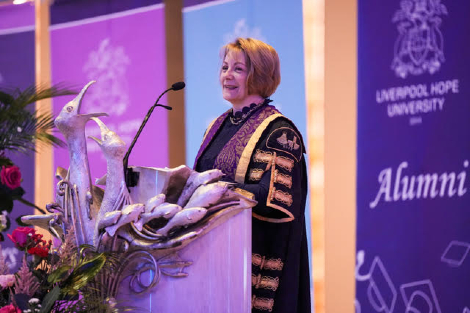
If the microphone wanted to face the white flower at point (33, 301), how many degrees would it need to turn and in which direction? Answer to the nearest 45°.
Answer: approximately 135° to its right

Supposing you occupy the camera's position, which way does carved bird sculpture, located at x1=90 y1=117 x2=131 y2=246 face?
facing to the left of the viewer

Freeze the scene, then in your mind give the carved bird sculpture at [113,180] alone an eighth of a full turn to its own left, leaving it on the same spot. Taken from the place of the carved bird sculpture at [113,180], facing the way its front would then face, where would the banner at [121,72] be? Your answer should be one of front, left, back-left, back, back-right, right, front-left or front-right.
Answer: back-right

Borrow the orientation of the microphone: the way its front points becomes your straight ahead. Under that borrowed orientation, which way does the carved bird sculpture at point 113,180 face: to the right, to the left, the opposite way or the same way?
the opposite way

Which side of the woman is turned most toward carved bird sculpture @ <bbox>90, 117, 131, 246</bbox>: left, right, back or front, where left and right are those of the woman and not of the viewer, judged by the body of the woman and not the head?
front

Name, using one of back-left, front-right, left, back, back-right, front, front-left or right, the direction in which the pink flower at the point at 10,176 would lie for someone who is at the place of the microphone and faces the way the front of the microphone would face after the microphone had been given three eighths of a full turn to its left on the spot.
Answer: front

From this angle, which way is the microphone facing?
to the viewer's right

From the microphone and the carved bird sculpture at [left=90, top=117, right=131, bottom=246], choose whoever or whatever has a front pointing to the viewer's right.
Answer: the microphone
